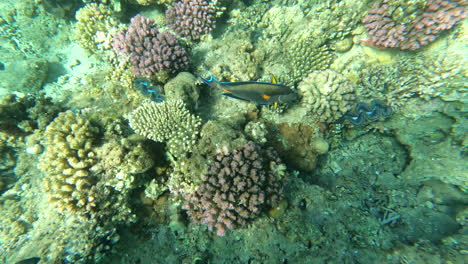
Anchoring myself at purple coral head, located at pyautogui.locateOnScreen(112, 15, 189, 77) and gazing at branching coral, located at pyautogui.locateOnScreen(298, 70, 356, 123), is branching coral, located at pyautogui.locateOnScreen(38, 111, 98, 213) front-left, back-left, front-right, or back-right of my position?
back-right

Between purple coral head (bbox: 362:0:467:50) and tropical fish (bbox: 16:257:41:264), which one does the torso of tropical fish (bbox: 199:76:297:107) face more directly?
the purple coral head

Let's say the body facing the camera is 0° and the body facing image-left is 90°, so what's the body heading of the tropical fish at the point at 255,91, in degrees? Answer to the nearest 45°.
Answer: approximately 270°
